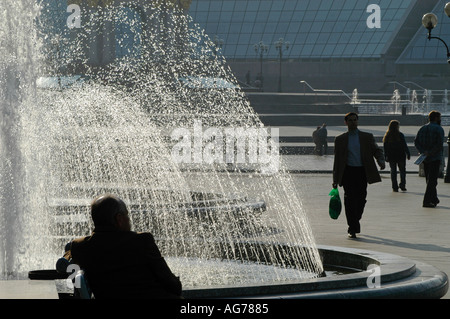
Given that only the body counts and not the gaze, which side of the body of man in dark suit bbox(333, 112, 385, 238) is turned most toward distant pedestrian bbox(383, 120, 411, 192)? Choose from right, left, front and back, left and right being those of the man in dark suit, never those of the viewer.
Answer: back

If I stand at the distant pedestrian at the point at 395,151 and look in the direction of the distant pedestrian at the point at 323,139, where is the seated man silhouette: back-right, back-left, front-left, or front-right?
back-left

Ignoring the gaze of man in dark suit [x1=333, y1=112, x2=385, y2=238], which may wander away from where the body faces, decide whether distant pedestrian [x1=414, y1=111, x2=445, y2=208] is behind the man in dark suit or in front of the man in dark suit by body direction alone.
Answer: behind

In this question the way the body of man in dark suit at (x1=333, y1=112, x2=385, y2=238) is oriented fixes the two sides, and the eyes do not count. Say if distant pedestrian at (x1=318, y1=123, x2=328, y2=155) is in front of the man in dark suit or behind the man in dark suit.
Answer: behind

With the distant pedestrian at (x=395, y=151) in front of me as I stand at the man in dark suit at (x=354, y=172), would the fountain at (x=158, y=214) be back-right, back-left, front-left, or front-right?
back-left

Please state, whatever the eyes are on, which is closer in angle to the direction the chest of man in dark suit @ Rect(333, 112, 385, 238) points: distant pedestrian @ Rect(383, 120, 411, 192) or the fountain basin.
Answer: the fountain basin

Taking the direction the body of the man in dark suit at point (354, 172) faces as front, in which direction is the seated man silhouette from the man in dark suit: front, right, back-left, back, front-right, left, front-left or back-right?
front

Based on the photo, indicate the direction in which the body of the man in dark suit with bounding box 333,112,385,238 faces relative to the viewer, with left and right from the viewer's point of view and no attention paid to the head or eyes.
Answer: facing the viewer

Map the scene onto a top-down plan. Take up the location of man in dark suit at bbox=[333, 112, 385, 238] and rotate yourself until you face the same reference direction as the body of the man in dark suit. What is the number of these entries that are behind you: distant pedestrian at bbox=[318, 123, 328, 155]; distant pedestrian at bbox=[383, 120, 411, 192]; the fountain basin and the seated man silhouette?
2

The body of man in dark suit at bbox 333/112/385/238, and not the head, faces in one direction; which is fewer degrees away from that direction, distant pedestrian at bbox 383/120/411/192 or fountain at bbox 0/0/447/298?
the fountain

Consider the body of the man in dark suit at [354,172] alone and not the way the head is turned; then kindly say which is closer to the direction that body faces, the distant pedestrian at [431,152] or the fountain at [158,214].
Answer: the fountain

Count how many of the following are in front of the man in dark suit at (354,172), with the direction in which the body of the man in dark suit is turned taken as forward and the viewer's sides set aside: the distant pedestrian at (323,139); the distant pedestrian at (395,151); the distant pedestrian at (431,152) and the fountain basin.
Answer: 1

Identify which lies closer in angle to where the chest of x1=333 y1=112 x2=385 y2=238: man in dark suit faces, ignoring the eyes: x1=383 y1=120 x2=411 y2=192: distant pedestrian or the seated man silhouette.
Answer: the seated man silhouette

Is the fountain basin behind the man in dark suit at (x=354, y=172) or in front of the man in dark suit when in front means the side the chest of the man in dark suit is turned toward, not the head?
in front

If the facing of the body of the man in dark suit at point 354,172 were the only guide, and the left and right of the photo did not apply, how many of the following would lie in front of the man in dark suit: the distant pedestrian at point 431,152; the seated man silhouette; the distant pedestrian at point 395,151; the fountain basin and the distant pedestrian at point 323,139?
2
